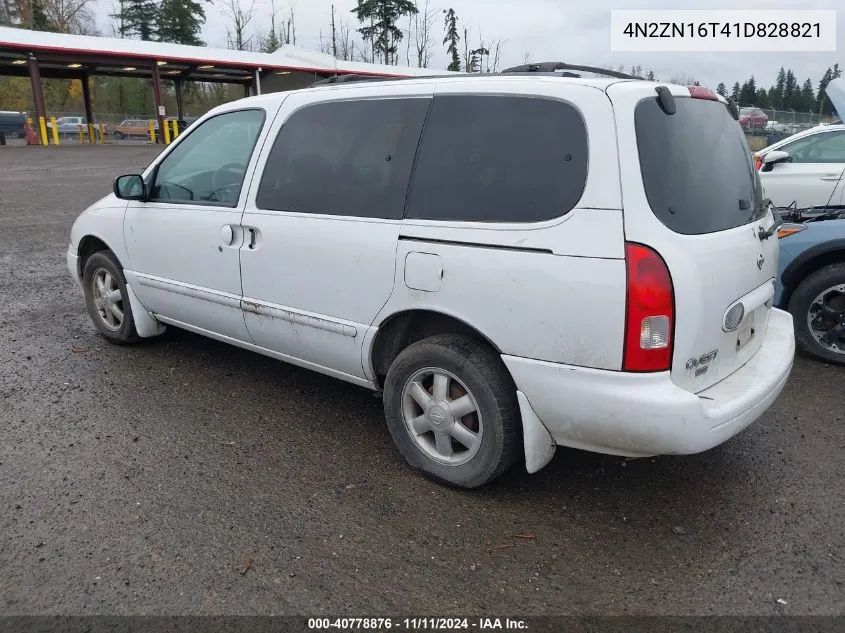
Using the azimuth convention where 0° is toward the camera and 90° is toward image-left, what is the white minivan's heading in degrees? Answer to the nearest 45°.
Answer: approximately 135°

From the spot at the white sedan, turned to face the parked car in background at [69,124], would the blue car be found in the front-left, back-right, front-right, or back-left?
back-left

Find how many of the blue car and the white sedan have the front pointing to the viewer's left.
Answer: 2

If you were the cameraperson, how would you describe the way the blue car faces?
facing to the left of the viewer

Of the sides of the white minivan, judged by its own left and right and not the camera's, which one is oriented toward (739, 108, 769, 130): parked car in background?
right

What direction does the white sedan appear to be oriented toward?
to the viewer's left

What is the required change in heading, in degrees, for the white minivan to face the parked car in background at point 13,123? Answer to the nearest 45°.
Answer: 0° — it already faces it

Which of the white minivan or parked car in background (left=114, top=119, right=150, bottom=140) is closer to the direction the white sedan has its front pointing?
the parked car in background

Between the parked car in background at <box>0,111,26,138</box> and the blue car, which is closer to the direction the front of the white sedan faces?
the parked car in background

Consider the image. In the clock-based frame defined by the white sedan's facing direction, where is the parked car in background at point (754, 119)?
The parked car in background is roughly at 3 o'clock from the white sedan.

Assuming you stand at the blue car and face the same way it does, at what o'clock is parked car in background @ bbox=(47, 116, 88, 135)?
The parked car in background is roughly at 1 o'clock from the blue car.

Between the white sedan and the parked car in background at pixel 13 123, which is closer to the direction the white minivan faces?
the parked car in background
